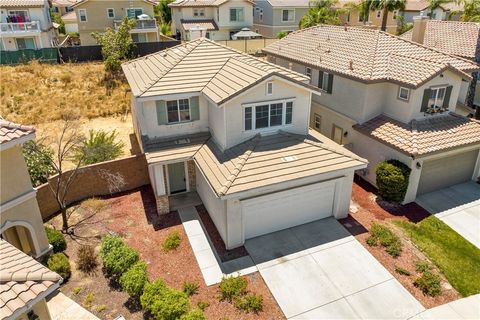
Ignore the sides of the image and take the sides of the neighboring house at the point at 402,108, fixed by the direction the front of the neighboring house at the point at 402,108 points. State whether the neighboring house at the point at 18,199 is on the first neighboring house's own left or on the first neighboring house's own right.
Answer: on the first neighboring house's own right

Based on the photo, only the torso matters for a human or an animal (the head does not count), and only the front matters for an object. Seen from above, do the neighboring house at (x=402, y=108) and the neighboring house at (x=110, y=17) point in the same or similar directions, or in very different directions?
very different directions

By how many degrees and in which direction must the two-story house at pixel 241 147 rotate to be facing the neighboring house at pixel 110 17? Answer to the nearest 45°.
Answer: approximately 180°

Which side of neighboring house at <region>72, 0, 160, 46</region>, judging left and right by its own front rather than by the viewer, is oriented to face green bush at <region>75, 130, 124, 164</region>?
back

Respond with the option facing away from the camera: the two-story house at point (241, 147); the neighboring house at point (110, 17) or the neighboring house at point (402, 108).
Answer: the neighboring house at point (110, 17)

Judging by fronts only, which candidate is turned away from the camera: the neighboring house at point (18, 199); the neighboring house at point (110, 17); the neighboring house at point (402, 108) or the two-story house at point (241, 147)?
the neighboring house at point (110, 17)

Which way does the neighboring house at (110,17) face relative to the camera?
away from the camera

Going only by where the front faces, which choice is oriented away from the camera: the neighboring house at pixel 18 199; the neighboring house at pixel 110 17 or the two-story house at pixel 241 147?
the neighboring house at pixel 110 17

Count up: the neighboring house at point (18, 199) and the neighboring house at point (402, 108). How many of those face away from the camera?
0

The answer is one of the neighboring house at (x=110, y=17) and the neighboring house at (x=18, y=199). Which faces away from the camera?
the neighboring house at (x=110, y=17)

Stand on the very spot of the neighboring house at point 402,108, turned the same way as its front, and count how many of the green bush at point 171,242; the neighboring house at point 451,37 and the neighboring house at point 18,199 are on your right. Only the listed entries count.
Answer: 2

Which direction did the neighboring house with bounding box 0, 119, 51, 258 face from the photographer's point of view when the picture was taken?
facing the viewer and to the right of the viewer

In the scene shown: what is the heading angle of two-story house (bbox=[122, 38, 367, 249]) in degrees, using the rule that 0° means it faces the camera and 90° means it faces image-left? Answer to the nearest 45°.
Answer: approximately 315°
